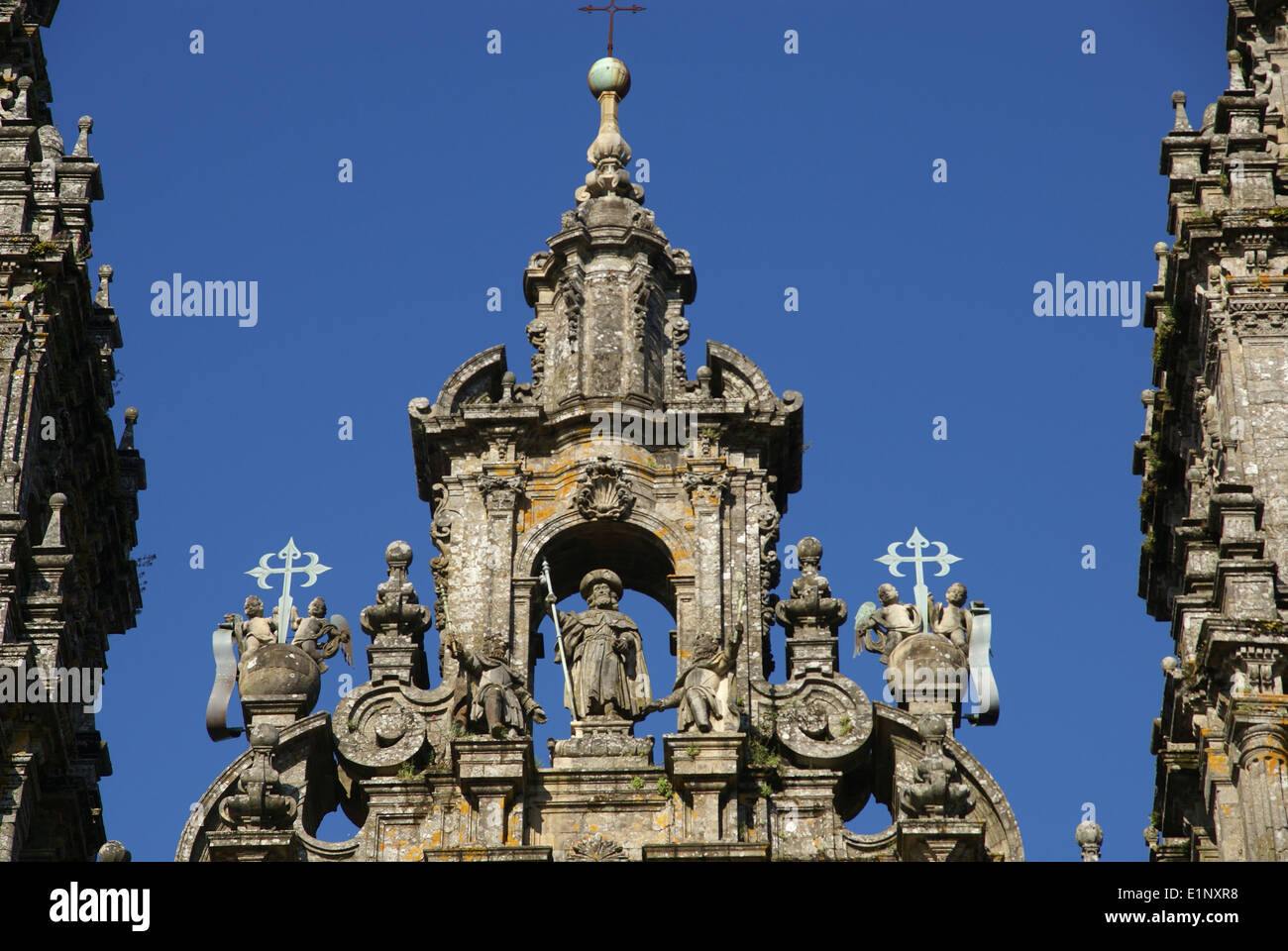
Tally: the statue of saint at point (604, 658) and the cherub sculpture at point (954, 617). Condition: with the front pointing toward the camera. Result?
2

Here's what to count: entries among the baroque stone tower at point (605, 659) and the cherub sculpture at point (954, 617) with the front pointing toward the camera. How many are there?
2

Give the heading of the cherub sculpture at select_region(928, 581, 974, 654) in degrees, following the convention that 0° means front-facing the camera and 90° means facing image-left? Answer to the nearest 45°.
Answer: approximately 0°

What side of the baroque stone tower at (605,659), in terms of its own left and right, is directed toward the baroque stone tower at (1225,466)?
left

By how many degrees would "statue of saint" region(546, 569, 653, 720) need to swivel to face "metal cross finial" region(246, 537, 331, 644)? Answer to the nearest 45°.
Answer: approximately 90° to its right

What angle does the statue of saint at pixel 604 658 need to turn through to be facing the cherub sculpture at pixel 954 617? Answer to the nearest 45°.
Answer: approximately 90° to its left

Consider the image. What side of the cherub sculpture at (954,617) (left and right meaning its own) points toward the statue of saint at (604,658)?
right
